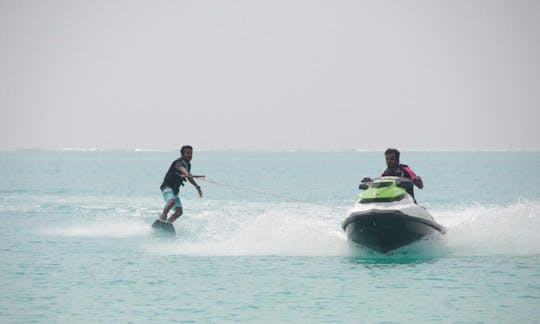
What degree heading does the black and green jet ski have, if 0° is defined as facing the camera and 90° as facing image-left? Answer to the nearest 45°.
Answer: approximately 0°
